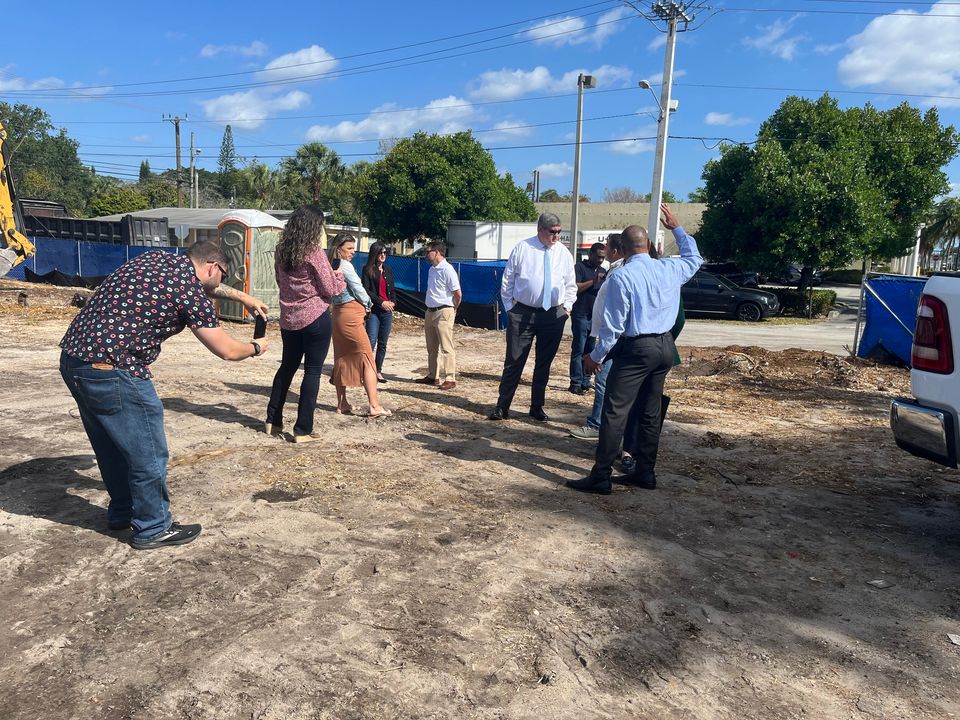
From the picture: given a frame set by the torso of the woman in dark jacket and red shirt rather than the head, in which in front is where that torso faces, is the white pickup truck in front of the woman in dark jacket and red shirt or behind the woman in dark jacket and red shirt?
in front

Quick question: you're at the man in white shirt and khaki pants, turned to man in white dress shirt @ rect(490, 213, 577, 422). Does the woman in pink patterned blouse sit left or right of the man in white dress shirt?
right

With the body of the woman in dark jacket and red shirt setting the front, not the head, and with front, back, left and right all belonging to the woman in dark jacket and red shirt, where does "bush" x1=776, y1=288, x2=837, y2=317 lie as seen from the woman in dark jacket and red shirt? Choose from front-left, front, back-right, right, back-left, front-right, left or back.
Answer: left

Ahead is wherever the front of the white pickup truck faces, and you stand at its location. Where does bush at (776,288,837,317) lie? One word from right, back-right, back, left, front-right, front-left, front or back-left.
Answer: front-left

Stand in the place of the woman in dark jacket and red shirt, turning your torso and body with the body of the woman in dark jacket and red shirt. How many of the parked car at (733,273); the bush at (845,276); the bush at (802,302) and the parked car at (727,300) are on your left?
4

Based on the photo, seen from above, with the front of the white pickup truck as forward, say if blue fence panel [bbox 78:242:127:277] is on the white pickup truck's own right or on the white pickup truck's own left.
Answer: on the white pickup truck's own left

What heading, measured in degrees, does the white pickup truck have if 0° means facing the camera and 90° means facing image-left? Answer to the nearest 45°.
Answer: approximately 225°

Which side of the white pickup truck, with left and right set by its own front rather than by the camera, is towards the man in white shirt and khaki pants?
left
